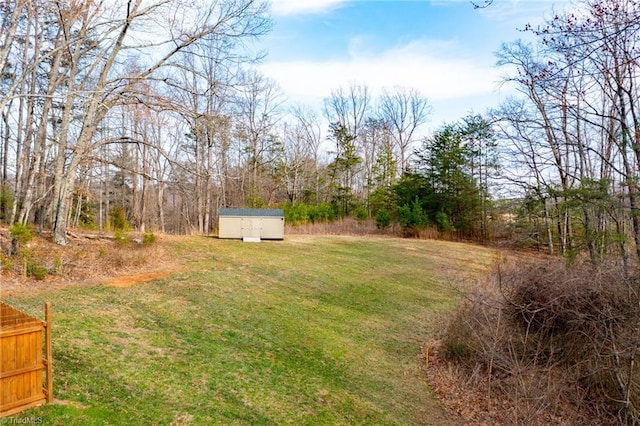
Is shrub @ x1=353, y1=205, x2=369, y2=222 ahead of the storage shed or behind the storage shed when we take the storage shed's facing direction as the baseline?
behind

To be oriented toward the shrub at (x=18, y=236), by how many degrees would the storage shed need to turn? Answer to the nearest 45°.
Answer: approximately 45° to its right

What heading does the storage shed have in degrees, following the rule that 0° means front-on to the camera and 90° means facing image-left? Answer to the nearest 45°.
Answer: approximately 0°

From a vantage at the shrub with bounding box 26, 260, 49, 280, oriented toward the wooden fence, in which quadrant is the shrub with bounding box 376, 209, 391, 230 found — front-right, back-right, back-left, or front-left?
back-left

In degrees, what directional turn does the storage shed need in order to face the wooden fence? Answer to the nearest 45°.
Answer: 0° — it already faces it

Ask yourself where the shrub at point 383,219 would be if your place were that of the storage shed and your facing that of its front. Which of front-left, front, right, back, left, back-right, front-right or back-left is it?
back-left

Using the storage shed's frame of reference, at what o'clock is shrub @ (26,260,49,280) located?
The shrub is roughly at 1 o'clock from the storage shed.

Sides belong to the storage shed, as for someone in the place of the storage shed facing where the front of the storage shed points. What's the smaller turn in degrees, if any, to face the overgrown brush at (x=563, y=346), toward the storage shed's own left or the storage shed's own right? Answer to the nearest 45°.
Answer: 0° — it already faces it

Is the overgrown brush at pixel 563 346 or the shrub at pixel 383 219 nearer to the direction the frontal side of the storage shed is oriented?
the overgrown brush
